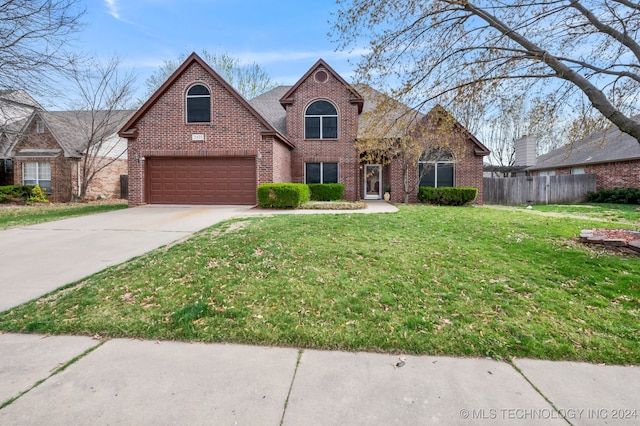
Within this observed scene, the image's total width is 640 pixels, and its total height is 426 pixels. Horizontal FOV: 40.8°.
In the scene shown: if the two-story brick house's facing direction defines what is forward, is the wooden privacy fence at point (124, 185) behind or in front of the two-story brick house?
behind

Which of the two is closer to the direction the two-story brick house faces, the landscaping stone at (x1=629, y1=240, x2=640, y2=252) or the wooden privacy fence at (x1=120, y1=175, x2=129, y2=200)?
the landscaping stone

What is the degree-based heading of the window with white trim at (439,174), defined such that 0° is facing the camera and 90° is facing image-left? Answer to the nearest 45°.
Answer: approximately 0°
